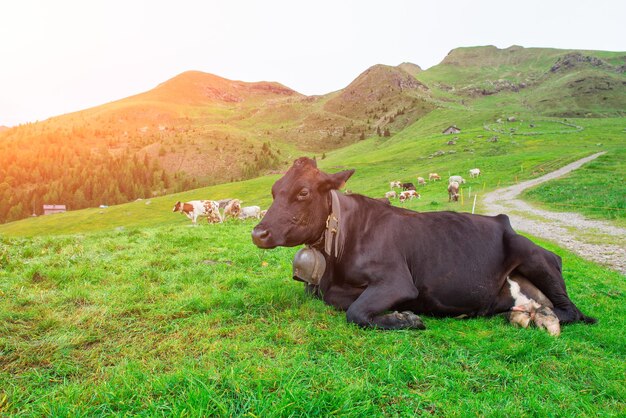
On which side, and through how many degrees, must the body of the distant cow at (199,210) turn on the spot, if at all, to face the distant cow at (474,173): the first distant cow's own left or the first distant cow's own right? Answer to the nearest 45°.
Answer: approximately 180°

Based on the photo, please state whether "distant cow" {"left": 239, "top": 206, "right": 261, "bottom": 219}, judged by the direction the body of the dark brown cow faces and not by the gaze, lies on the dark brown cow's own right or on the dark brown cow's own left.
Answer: on the dark brown cow's own right

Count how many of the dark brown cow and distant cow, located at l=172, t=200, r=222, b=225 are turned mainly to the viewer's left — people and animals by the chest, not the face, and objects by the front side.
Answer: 2

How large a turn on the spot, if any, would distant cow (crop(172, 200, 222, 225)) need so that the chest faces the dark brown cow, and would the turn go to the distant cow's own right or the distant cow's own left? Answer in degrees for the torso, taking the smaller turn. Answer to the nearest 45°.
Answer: approximately 90° to the distant cow's own left

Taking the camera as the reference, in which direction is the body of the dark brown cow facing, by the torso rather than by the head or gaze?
to the viewer's left

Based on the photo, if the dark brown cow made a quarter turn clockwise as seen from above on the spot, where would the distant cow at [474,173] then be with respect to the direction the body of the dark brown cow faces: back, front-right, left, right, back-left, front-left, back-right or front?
front

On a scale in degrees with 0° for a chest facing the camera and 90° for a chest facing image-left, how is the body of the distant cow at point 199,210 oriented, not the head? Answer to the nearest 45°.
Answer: approximately 90°
